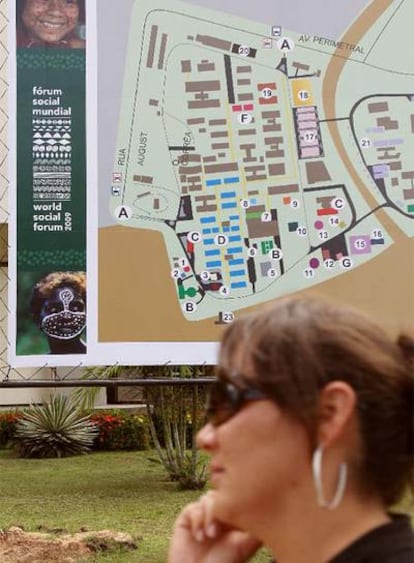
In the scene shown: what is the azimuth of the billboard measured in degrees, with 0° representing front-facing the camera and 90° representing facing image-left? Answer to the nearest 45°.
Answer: approximately 0°

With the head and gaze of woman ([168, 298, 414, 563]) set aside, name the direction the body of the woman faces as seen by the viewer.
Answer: to the viewer's left

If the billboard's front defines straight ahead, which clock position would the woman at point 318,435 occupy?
The woman is roughly at 12 o'clock from the billboard.

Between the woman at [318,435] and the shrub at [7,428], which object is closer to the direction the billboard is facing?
the woman

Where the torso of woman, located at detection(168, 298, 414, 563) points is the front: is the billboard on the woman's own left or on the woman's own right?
on the woman's own right

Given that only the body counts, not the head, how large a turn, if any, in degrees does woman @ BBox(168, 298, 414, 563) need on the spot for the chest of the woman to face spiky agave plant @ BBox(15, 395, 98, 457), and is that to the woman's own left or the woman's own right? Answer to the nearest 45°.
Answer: approximately 90° to the woman's own right

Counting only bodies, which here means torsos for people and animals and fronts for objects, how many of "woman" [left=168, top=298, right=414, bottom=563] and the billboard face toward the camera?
1

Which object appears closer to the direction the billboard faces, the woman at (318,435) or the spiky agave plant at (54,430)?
the woman

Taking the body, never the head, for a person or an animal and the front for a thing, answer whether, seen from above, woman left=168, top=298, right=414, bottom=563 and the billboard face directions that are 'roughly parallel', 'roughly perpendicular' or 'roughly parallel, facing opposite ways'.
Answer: roughly perpendicular
